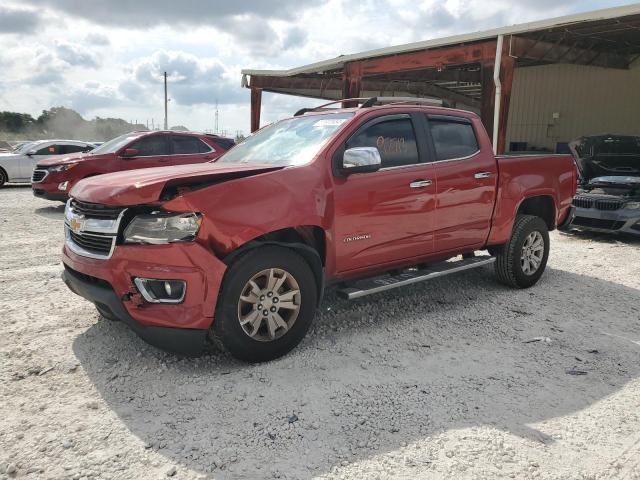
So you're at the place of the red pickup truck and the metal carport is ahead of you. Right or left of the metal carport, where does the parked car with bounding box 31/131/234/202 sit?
left

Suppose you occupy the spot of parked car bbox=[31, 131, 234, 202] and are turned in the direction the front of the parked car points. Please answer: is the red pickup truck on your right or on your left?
on your left

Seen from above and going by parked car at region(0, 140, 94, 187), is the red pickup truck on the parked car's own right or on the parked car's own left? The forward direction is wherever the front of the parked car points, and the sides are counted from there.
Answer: on the parked car's own left

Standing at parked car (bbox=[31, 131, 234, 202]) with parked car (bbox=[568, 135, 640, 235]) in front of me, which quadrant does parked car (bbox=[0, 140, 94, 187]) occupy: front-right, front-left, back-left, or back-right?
back-left

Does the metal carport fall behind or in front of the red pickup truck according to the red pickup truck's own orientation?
behind

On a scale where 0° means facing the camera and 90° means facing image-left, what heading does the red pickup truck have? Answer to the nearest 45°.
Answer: approximately 45°

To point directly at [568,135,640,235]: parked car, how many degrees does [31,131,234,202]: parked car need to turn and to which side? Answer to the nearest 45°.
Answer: approximately 90° to its left

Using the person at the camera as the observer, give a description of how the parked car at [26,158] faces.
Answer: facing to the left of the viewer

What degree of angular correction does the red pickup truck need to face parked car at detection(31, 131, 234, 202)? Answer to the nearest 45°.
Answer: approximately 90° to its right

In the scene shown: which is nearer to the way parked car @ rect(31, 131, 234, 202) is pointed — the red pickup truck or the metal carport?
the red pickup truck

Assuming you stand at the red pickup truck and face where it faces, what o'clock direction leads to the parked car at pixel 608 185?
The parked car is roughly at 6 o'clock from the red pickup truck.

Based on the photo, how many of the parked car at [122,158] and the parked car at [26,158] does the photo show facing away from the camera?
0

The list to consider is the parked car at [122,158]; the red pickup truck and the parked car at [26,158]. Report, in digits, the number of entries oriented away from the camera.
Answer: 0

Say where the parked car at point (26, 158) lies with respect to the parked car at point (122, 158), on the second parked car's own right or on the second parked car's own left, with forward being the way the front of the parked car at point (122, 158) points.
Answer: on the second parked car's own right
